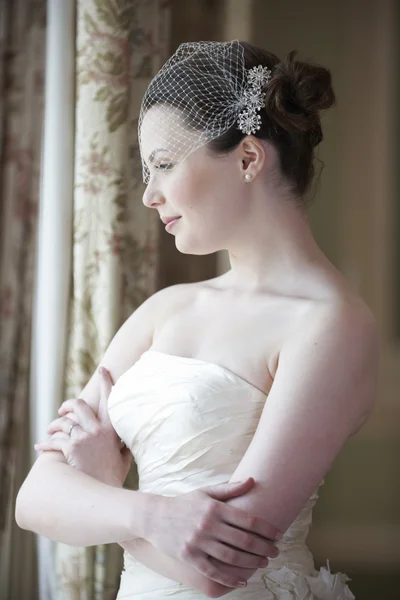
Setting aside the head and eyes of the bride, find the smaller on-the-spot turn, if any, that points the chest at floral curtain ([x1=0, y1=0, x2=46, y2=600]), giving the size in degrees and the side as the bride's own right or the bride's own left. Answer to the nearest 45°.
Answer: approximately 90° to the bride's own right

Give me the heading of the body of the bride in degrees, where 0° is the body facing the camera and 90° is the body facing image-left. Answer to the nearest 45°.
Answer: approximately 45°

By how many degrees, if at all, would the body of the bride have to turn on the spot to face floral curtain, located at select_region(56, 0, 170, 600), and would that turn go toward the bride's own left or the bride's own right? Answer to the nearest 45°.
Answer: approximately 90° to the bride's own right
